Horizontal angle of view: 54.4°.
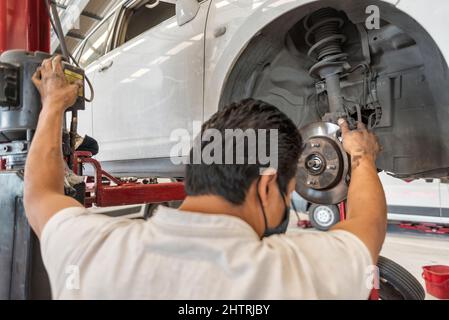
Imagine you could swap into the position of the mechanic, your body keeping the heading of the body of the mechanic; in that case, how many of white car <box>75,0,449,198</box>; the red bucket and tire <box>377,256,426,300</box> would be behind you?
0

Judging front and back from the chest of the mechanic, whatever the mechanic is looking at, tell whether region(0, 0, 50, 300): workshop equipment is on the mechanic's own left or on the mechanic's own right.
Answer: on the mechanic's own left

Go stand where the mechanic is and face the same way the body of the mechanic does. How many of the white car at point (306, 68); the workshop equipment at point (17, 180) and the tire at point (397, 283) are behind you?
0

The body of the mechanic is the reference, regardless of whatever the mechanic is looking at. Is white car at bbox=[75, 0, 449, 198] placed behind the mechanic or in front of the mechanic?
in front

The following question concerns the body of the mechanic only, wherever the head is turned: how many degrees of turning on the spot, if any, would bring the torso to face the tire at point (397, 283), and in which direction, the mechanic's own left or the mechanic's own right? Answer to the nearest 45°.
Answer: approximately 45° to the mechanic's own right

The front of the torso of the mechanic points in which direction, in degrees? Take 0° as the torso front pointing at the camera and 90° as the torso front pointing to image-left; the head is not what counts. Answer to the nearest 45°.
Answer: approximately 180°

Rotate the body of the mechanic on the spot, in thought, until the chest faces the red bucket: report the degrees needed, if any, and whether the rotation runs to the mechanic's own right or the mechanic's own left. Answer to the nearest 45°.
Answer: approximately 45° to the mechanic's own right
